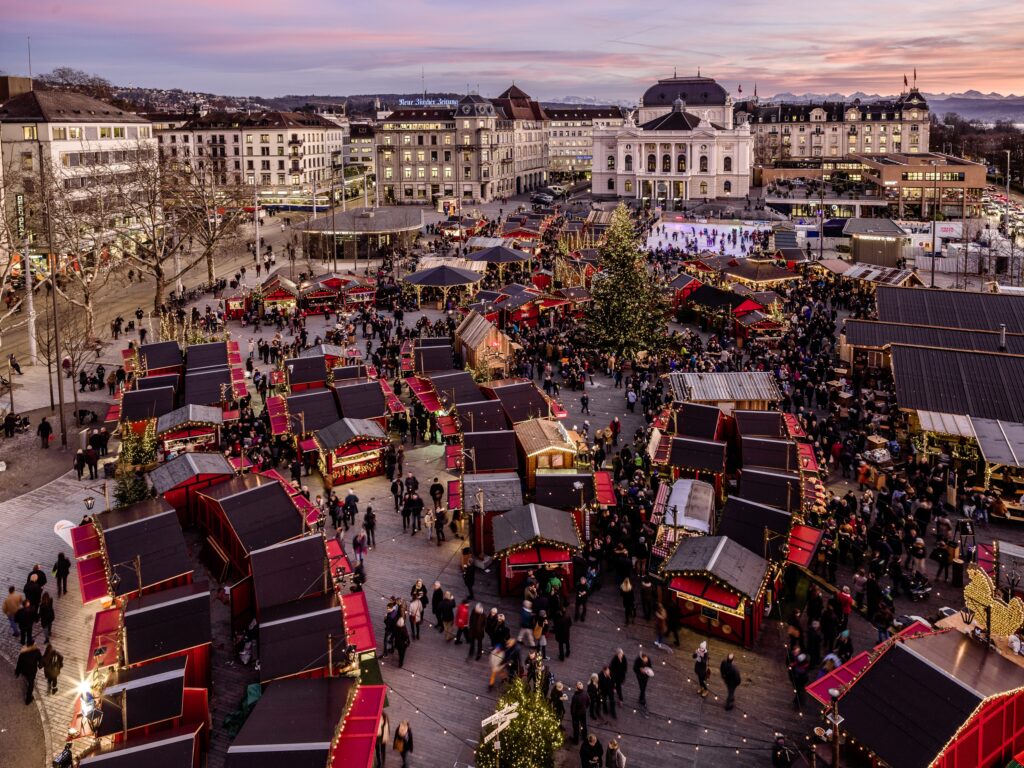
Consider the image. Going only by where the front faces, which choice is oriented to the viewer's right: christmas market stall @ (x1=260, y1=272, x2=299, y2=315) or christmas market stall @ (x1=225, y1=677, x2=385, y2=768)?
christmas market stall @ (x1=225, y1=677, x2=385, y2=768)

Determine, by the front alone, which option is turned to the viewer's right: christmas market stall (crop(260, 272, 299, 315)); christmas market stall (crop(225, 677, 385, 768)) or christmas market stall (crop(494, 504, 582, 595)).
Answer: christmas market stall (crop(225, 677, 385, 768))

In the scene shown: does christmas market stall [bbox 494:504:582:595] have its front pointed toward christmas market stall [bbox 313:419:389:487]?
no

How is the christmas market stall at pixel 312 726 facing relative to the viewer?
to the viewer's right

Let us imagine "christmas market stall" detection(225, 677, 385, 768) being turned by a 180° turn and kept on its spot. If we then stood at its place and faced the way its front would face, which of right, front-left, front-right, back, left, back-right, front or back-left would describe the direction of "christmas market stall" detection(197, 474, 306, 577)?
right

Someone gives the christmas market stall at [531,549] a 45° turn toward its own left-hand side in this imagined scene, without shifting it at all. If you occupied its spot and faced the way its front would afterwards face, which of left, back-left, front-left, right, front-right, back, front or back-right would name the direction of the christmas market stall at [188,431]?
back

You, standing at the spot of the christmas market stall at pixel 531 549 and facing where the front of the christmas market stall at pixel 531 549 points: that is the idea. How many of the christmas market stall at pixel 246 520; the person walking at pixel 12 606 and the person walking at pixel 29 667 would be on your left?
0

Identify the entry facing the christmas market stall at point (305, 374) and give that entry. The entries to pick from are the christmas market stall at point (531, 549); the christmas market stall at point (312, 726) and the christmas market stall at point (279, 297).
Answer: the christmas market stall at point (279, 297)

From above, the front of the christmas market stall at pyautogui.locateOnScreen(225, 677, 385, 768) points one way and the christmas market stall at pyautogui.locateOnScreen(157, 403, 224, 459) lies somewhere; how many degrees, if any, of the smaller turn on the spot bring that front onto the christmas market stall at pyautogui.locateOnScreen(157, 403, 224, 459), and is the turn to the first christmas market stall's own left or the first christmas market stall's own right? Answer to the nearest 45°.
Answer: approximately 90° to the first christmas market stall's own left

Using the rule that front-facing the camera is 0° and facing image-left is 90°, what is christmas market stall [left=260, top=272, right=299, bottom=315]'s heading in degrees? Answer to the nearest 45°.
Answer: approximately 0°

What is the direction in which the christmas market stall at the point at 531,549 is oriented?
toward the camera

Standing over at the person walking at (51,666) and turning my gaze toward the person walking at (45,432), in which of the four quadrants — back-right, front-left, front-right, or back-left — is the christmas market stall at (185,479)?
front-right
